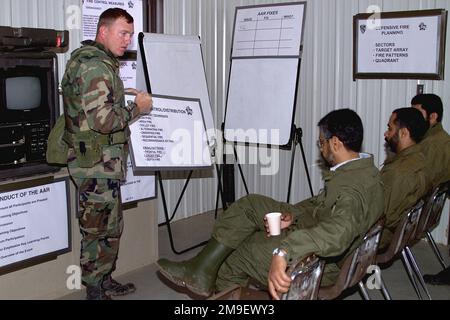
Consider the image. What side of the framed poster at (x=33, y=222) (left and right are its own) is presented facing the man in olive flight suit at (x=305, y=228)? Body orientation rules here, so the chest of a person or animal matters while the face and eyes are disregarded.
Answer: front

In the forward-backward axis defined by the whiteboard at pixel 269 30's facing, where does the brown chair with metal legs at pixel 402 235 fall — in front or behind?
in front

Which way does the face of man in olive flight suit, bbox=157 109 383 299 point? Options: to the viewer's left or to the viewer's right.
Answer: to the viewer's left

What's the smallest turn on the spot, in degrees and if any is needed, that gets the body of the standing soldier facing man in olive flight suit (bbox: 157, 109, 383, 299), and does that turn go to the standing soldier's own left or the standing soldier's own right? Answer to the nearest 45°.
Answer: approximately 45° to the standing soldier's own right

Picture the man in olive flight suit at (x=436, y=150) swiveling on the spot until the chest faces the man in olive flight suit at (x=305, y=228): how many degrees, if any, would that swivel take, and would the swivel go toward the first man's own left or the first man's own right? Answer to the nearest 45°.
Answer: approximately 90° to the first man's own left

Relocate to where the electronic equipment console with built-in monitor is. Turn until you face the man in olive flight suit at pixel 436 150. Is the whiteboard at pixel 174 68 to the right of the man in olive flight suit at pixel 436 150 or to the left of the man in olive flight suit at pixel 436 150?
left

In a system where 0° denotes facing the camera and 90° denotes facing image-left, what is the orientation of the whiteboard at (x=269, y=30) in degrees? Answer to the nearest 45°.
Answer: approximately 0°

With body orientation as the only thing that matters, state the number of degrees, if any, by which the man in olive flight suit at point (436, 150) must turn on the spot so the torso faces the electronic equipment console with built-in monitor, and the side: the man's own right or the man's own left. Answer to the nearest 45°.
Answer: approximately 45° to the man's own left

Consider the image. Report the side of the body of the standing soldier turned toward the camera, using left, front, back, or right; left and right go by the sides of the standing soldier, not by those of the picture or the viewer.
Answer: right

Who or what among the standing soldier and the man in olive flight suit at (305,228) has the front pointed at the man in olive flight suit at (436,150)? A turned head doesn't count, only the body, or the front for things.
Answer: the standing soldier

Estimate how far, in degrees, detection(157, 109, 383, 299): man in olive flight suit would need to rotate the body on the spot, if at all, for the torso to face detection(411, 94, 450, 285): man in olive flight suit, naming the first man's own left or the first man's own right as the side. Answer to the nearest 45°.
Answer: approximately 135° to the first man's own right

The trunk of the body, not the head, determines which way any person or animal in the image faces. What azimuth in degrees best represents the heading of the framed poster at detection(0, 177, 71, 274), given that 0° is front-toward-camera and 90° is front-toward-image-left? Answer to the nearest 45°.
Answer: approximately 315°

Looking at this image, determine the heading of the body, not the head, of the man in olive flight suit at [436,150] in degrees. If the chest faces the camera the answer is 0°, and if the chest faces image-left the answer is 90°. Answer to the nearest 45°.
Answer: approximately 90°
